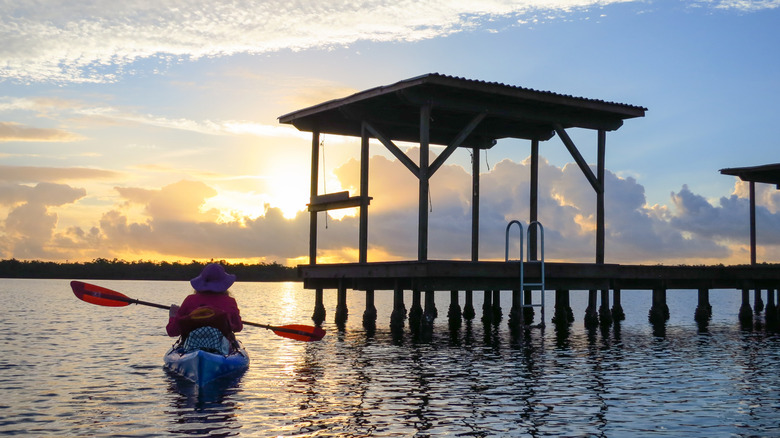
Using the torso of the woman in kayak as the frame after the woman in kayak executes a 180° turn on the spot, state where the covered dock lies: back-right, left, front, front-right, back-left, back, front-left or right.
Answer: back-left

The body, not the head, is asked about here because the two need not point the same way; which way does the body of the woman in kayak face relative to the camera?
away from the camera

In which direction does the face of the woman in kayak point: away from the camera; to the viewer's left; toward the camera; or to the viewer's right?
away from the camera
